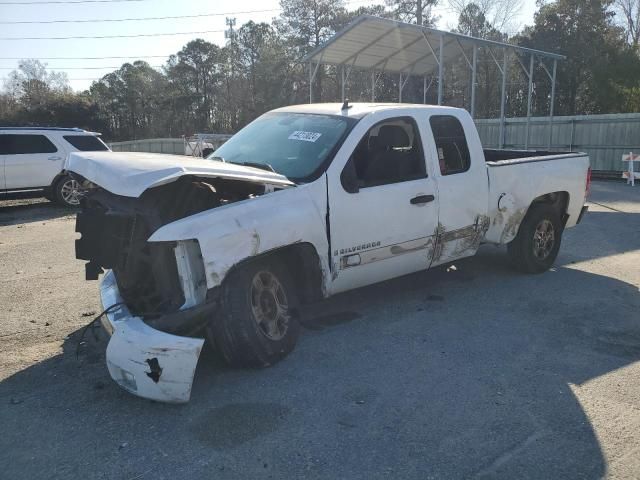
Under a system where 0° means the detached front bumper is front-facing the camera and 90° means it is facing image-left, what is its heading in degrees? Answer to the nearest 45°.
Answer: approximately 45°

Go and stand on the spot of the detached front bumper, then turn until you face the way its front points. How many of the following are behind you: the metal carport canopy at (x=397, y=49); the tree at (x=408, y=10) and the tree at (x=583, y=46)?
3

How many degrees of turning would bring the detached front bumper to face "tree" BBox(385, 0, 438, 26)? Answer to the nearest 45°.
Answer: approximately 180°

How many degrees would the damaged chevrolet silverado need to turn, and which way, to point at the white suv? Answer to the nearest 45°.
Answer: approximately 90° to its right

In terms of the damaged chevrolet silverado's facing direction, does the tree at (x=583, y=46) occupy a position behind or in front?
behind

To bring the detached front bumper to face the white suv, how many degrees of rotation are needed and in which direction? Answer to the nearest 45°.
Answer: approximately 135° to its right

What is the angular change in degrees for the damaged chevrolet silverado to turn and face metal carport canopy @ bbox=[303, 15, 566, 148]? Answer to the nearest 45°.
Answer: approximately 135° to its right

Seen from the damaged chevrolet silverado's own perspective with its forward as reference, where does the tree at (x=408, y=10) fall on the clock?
The tree is roughly at 5 o'clock from the damaged chevrolet silverado.

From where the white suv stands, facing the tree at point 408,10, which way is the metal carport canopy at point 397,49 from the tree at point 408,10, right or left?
right

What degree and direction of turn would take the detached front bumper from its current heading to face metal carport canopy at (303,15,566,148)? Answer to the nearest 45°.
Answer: approximately 180°

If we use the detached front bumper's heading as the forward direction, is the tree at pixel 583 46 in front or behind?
behind
